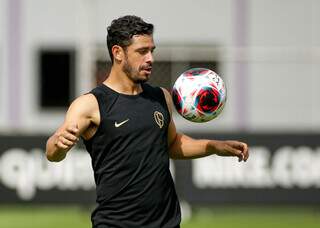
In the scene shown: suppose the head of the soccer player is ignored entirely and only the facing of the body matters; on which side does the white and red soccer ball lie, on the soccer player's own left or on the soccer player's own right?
on the soccer player's own left

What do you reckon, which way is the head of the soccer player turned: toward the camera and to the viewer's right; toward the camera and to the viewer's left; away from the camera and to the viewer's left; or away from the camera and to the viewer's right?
toward the camera and to the viewer's right

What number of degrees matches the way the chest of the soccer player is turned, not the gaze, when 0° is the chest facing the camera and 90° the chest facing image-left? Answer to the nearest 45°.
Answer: approximately 315°
